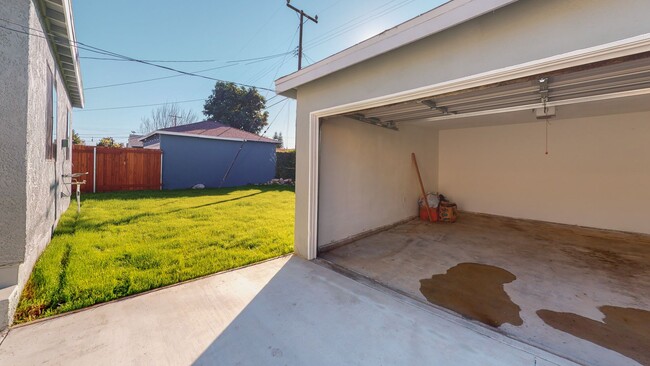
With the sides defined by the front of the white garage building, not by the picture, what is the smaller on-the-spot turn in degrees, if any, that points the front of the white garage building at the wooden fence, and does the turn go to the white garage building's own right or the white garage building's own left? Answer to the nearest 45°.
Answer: approximately 45° to the white garage building's own right

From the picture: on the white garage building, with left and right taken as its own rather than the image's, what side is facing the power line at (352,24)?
right

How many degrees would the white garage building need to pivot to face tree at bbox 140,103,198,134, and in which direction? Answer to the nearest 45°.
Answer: approximately 90° to its right

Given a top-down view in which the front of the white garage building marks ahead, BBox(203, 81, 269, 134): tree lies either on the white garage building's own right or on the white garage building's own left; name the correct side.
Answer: on the white garage building's own right
